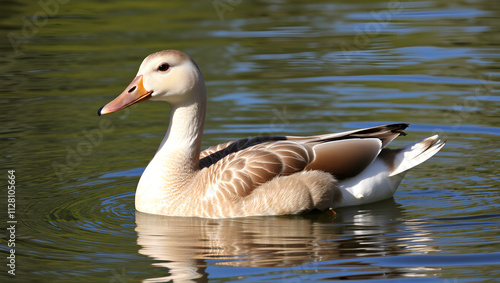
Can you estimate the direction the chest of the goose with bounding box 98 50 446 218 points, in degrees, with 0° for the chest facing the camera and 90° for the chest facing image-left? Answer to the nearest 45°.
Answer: approximately 90°
